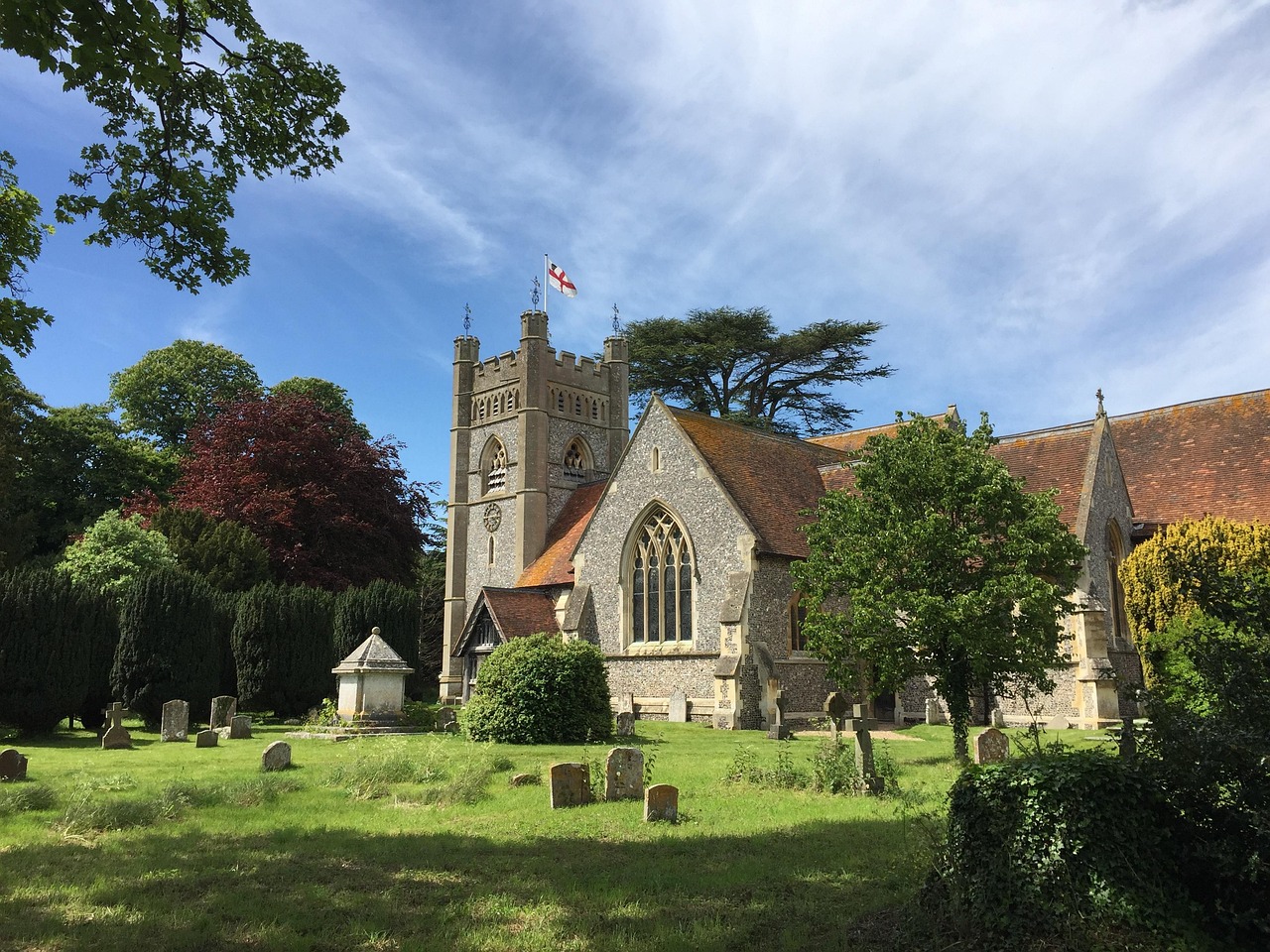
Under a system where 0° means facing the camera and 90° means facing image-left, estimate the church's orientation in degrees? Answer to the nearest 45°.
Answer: approximately 45°

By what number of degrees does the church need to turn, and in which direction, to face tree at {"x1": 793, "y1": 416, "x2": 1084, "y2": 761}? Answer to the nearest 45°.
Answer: approximately 45° to its left

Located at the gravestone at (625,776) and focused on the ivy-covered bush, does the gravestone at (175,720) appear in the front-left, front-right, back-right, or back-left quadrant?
back-right

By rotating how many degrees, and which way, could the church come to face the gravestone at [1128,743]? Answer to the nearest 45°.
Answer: approximately 45° to its left

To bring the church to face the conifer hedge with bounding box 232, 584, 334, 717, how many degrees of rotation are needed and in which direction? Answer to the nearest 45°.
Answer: approximately 45° to its right

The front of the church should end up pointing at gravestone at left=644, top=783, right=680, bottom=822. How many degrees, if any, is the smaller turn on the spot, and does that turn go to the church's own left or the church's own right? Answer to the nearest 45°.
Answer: approximately 45° to the church's own left
